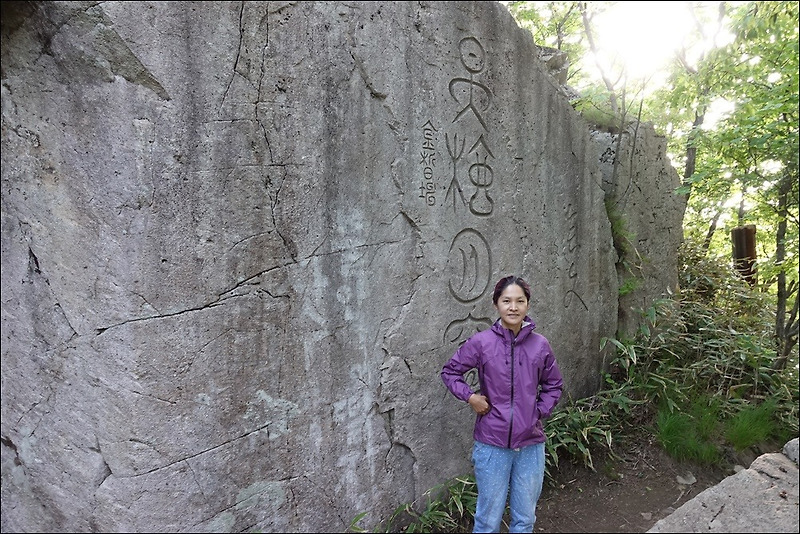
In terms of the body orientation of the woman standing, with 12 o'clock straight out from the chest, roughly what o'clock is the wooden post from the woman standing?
The wooden post is roughly at 7 o'clock from the woman standing.

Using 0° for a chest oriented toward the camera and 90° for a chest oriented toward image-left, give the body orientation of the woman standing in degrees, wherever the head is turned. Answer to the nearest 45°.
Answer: approximately 0°
